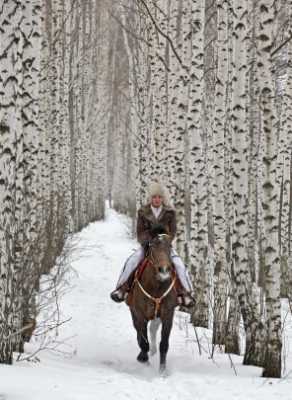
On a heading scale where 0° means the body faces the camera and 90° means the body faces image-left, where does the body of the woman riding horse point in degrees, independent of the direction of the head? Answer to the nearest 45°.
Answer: approximately 0°
